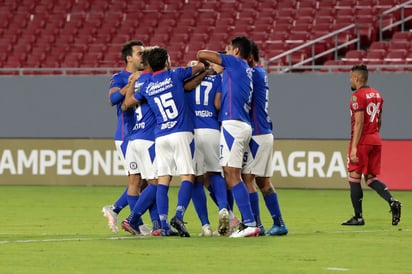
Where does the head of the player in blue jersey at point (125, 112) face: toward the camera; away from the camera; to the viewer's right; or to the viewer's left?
to the viewer's right

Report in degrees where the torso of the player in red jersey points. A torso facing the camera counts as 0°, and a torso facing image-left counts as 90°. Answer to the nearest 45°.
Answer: approximately 135°

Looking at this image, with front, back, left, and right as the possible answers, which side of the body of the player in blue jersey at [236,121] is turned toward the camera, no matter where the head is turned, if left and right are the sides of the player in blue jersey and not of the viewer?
left

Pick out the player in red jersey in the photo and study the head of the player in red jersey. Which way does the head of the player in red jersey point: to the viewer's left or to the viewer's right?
to the viewer's left

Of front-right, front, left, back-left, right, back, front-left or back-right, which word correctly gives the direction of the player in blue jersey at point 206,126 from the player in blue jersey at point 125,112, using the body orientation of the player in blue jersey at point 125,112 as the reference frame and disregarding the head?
front-right

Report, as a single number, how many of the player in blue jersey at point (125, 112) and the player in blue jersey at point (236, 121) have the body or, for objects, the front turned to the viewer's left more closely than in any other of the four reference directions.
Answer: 1

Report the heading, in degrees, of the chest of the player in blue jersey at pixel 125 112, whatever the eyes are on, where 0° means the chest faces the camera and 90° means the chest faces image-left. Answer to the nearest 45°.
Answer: approximately 270°

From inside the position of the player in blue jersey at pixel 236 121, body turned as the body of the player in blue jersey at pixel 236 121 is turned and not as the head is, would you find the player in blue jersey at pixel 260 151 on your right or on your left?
on your right
